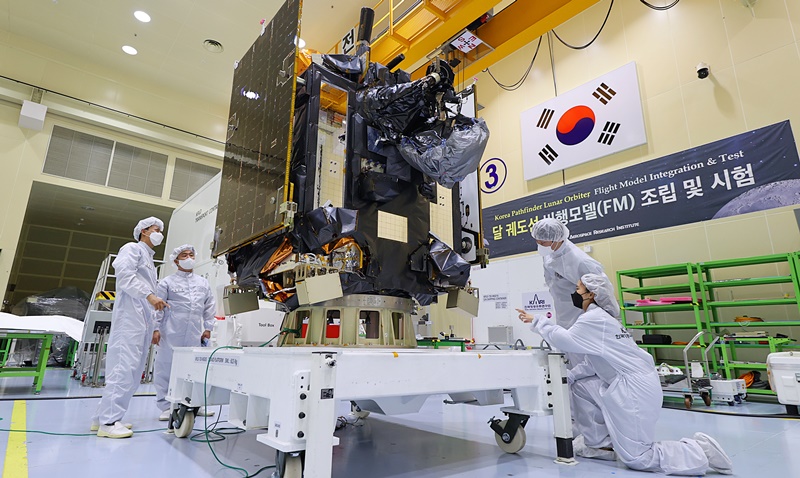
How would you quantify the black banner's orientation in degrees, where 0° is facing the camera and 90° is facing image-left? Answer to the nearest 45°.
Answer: approximately 45°

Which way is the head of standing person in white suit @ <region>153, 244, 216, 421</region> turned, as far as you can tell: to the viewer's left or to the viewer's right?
to the viewer's right

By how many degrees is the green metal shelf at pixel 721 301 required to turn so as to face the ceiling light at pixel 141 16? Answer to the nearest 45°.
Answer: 0° — it already faces it

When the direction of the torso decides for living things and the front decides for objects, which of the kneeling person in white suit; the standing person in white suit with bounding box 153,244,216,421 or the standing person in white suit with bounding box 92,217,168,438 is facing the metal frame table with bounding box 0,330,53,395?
the kneeling person in white suit

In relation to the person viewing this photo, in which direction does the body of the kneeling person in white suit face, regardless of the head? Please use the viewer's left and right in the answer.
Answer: facing to the left of the viewer

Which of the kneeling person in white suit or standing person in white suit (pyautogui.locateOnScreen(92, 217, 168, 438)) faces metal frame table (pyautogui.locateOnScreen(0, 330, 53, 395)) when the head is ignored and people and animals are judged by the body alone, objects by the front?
the kneeling person in white suit

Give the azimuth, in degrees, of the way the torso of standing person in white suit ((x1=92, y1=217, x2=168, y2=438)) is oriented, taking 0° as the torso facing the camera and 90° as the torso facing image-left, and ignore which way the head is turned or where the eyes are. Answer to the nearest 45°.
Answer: approximately 270°
